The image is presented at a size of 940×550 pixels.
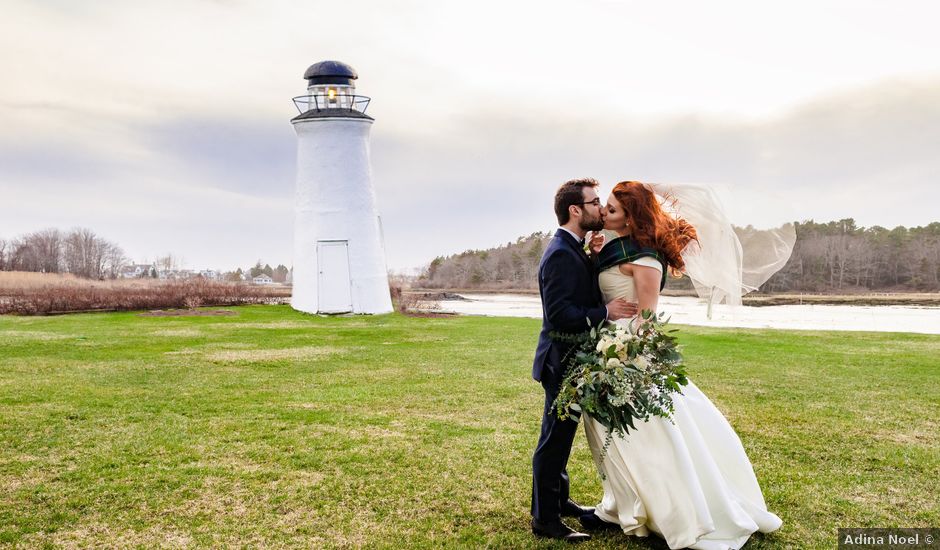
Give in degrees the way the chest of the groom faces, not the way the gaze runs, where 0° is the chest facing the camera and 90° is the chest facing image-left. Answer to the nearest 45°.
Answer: approximately 270°

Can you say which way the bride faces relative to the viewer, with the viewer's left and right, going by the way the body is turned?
facing to the left of the viewer

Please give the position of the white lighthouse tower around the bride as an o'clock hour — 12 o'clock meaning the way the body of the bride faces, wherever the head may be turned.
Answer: The white lighthouse tower is roughly at 2 o'clock from the bride.

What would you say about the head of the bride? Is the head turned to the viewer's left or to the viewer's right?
to the viewer's left

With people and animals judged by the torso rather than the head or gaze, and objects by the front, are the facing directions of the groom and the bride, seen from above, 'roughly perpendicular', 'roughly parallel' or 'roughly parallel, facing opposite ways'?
roughly parallel, facing opposite ways

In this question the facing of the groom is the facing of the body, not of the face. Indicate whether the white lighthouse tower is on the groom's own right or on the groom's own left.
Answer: on the groom's own left

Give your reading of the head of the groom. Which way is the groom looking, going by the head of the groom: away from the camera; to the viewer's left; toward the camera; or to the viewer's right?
to the viewer's right

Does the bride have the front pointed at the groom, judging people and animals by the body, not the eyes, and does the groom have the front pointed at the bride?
yes

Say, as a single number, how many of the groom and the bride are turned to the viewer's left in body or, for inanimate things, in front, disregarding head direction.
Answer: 1
